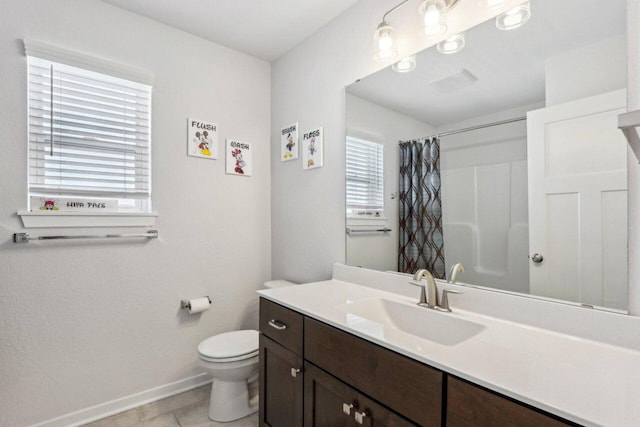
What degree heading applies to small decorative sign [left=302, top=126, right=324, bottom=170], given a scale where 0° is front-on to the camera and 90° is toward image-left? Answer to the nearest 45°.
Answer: approximately 45°

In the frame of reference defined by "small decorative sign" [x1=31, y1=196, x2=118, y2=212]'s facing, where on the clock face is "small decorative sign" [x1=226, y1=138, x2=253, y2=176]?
"small decorative sign" [x1=226, y1=138, x2=253, y2=176] is roughly at 9 o'clock from "small decorative sign" [x1=31, y1=196, x2=118, y2=212].

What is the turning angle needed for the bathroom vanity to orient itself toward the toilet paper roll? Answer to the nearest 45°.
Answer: approximately 45° to its right

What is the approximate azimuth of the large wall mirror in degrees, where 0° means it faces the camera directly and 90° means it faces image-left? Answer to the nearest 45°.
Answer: approximately 45°
